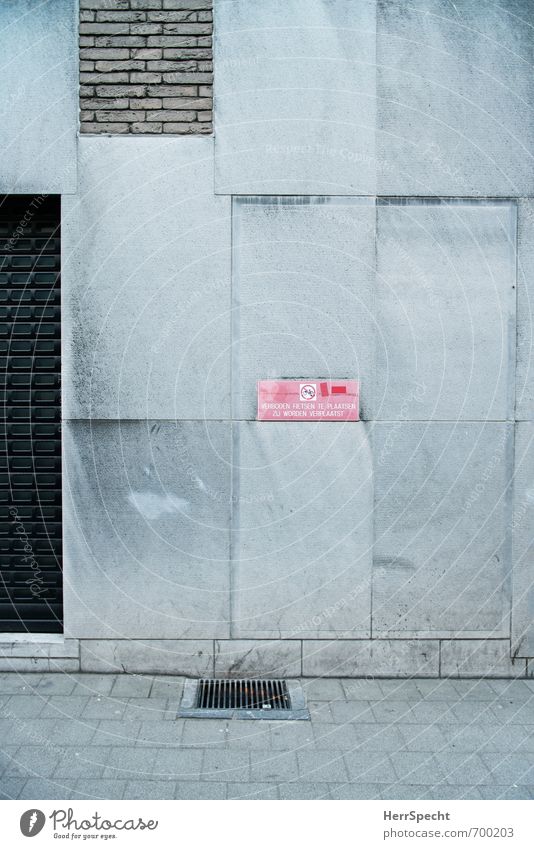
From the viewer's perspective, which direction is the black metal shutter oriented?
toward the camera
